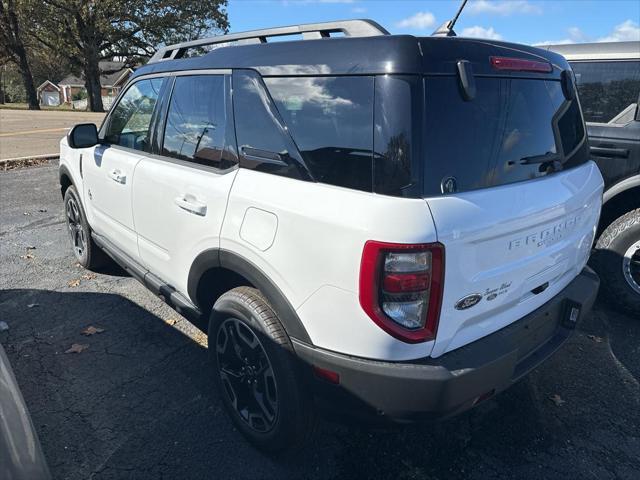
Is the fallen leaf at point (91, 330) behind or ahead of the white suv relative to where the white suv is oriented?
ahead

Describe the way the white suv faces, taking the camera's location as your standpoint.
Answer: facing away from the viewer and to the left of the viewer

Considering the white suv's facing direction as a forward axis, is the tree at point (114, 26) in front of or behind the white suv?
in front

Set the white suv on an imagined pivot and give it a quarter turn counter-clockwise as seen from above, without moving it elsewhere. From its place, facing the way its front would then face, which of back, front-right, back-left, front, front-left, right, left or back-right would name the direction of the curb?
right

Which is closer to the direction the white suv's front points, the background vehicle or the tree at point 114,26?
the tree

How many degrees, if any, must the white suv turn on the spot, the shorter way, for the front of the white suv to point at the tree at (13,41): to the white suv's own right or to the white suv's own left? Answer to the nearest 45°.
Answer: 0° — it already faces it

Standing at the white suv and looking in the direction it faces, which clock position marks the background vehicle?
The background vehicle is roughly at 3 o'clock from the white suv.

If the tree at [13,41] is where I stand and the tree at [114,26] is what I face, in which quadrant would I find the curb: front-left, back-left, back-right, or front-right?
front-right

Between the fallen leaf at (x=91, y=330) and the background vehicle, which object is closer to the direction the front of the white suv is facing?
the fallen leaf
